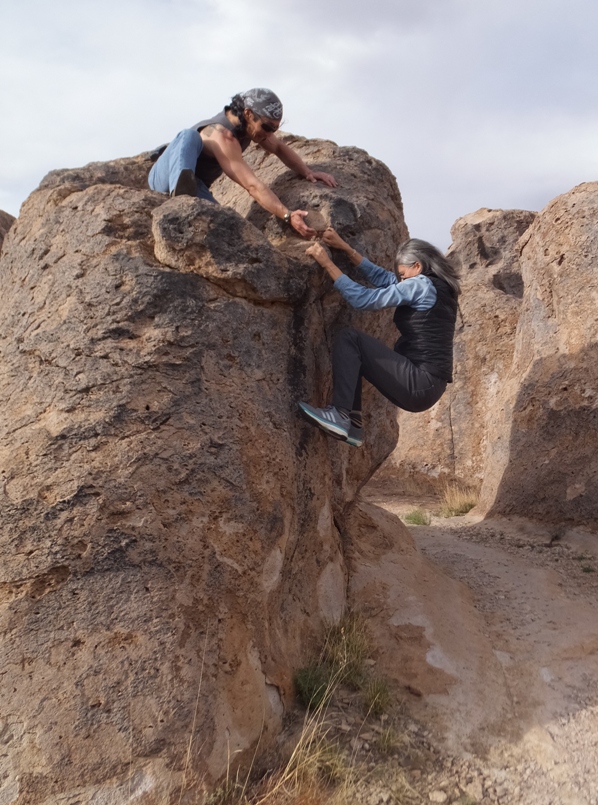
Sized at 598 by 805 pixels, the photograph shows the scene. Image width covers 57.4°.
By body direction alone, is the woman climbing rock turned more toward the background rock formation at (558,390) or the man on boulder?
the man on boulder

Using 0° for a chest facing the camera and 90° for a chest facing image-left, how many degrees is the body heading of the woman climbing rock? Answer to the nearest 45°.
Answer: approximately 90°

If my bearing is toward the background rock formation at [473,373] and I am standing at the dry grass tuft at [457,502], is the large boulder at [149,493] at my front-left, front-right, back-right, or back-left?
back-left

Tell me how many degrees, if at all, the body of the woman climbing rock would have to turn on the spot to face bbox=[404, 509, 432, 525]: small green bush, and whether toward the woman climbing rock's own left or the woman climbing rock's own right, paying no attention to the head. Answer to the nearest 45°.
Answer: approximately 90° to the woman climbing rock's own right

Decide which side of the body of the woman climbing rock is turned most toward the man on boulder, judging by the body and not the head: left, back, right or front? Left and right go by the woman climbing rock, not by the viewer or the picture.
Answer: front

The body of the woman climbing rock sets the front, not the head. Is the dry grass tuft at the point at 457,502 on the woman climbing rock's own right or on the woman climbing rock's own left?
on the woman climbing rock's own right

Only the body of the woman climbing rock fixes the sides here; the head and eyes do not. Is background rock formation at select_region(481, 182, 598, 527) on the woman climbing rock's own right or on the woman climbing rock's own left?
on the woman climbing rock's own right
